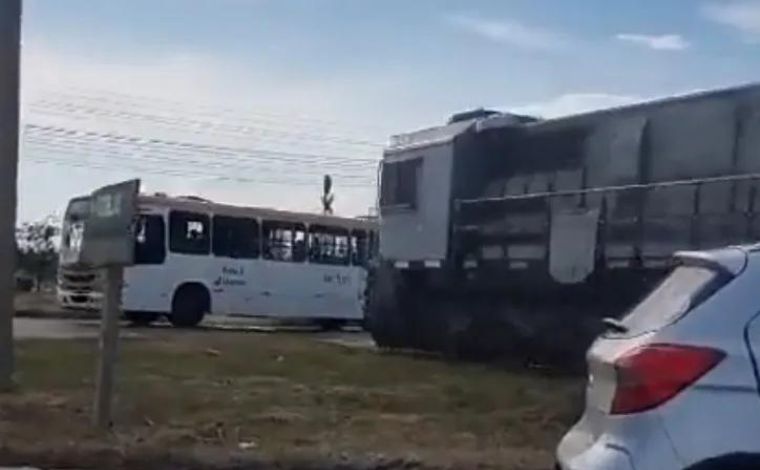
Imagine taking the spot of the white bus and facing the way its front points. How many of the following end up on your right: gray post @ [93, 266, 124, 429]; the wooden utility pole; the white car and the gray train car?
0

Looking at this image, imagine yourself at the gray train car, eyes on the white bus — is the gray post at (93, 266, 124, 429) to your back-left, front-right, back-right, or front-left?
front-left

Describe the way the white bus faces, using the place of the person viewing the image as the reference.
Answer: facing the viewer and to the left of the viewer

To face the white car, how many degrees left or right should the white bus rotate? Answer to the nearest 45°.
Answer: approximately 45° to its left

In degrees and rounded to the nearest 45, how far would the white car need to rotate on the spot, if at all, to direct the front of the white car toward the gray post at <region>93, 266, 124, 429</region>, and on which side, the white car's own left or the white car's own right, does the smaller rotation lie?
approximately 90° to the white car's own left

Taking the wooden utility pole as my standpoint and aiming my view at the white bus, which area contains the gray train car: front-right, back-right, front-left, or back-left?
front-right

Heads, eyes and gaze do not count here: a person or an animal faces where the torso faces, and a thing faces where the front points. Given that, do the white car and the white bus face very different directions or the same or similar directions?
very different directions

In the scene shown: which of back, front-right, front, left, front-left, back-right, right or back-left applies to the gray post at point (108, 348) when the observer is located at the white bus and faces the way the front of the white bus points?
front-left

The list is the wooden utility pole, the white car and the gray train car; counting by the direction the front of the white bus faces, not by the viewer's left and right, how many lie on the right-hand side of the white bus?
0

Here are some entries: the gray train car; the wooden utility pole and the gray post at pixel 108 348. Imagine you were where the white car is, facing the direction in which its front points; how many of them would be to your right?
0

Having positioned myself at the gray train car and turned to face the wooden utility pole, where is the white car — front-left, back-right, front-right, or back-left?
front-left

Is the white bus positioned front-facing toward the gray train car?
no

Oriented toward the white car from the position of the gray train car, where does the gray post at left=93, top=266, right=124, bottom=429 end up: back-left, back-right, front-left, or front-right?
front-right

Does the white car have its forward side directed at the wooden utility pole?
no

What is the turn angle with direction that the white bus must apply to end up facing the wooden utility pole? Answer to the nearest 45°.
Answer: approximately 45° to its left

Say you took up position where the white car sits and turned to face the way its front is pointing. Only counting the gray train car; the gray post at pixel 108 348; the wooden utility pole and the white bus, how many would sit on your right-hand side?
0

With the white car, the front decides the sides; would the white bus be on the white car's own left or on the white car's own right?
on the white car's own left

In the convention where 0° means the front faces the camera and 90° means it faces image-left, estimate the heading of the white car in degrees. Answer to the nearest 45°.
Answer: approximately 225°
